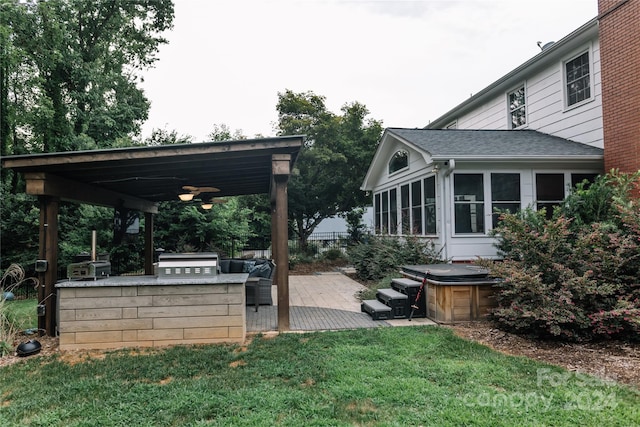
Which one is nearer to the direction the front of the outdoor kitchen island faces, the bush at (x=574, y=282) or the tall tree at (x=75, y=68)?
the tall tree

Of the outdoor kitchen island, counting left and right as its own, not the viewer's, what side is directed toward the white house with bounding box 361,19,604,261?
right

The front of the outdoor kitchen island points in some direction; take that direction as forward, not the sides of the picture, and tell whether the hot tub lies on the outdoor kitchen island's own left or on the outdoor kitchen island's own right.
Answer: on the outdoor kitchen island's own right

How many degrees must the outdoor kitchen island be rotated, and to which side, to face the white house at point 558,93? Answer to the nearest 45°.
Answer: approximately 90° to its right

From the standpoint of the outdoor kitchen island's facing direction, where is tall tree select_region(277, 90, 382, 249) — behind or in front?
in front

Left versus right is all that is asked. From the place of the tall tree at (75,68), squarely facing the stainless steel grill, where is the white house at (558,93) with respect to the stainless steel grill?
left

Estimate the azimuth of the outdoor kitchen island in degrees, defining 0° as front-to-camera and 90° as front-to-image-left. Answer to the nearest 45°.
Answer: approximately 180°

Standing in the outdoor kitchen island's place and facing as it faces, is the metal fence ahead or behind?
ahead
